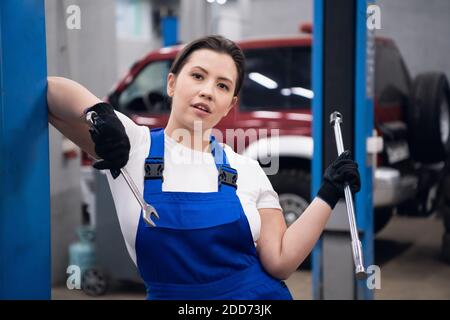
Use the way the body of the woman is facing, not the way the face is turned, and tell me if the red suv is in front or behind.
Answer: behind

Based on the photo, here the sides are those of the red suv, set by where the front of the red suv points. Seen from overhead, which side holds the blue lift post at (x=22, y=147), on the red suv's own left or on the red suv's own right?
on the red suv's own left

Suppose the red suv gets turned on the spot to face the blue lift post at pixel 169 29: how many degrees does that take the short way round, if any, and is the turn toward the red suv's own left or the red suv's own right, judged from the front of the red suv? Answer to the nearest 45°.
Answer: approximately 45° to the red suv's own right

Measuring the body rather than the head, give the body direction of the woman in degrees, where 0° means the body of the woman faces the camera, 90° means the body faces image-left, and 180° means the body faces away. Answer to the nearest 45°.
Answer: approximately 0°

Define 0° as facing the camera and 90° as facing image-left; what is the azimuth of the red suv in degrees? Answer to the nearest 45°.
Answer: approximately 135°

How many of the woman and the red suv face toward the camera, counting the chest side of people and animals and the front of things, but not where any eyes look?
1

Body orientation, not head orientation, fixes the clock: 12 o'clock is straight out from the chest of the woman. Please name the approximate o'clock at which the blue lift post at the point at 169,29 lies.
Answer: The blue lift post is roughly at 6 o'clock from the woman.

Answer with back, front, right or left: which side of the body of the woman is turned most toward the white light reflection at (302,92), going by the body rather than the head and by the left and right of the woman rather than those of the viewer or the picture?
back

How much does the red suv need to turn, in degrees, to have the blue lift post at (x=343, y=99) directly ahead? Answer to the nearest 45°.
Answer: approximately 135° to its left
